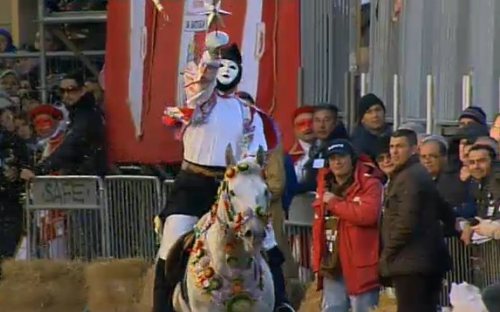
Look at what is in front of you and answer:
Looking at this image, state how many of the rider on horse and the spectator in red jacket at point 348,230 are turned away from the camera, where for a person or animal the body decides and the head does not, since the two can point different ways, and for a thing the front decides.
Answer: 0

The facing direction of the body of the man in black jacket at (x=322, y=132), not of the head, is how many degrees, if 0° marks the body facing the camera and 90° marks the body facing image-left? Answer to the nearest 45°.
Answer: approximately 45°

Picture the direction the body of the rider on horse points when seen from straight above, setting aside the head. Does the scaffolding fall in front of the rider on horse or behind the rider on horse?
behind

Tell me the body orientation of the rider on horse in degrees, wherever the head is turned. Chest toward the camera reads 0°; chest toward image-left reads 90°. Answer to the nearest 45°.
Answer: approximately 0°

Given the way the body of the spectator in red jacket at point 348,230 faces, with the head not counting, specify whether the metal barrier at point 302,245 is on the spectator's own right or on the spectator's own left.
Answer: on the spectator's own right

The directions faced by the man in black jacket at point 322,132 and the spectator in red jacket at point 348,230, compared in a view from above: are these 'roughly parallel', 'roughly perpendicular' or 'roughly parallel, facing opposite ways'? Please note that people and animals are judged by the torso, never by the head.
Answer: roughly parallel

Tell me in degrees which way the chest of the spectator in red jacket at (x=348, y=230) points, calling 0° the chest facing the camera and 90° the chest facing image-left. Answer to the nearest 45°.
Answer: approximately 45°

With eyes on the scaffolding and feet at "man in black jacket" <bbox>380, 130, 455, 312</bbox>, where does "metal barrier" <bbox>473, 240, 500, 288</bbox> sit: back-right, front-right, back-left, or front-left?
back-right

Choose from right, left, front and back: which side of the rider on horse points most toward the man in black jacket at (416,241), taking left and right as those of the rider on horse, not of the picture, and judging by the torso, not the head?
left

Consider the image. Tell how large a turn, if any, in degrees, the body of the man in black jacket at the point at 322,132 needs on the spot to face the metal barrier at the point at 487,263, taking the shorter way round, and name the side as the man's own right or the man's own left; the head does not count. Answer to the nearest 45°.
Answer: approximately 90° to the man's own left

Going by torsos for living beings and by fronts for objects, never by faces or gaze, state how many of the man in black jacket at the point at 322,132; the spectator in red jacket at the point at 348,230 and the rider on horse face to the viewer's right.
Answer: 0

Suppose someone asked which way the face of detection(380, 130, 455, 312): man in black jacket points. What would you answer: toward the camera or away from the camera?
toward the camera

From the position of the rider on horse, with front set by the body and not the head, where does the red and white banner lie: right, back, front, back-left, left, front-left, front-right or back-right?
back

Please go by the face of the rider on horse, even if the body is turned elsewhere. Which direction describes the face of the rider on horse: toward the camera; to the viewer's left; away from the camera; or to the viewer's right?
toward the camera
